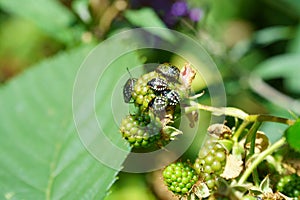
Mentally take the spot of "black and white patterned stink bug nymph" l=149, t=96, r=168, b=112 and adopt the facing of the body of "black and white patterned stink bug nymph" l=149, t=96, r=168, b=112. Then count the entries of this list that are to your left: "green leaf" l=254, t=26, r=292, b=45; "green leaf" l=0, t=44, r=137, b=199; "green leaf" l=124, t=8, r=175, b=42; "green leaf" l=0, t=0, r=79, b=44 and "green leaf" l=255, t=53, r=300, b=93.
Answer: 0

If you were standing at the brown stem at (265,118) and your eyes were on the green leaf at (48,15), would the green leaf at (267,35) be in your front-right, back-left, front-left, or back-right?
front-right

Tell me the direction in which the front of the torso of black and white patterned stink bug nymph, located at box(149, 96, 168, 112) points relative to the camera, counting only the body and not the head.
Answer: to the viewer's left

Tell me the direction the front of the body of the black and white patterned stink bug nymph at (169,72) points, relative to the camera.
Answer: to the viewer's left

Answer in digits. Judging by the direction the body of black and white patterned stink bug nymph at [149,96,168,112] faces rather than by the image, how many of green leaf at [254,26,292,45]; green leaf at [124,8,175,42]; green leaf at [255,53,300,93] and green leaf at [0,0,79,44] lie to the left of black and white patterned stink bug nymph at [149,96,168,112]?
0
